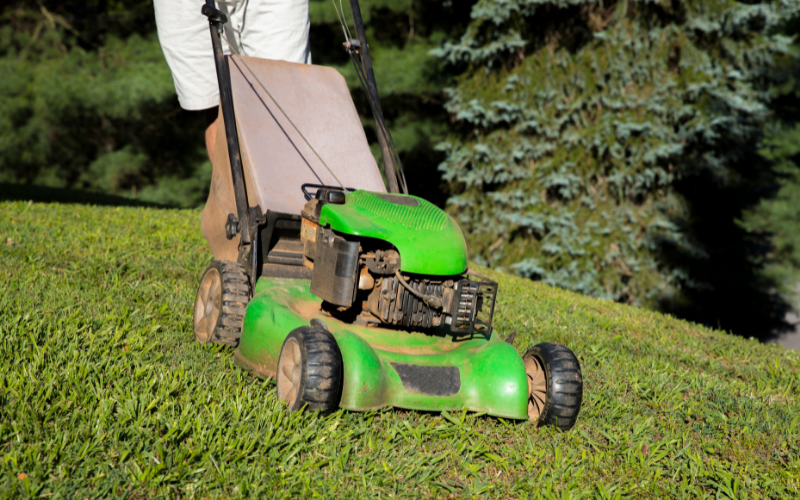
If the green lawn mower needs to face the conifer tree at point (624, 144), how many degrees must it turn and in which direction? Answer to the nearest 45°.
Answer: approximately 90° to its left
